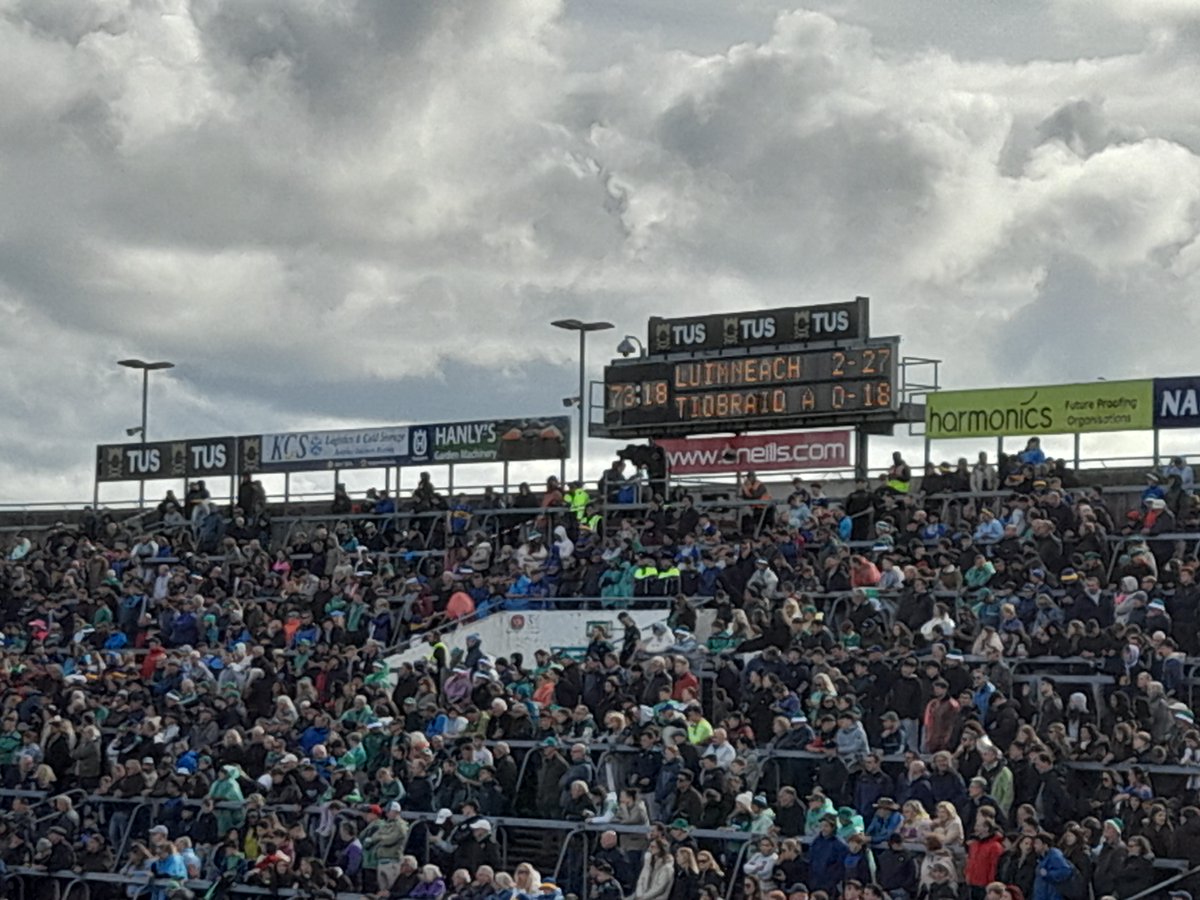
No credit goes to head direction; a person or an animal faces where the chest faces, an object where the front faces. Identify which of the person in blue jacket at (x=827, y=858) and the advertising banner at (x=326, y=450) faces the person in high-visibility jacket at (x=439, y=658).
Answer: the advertising banner

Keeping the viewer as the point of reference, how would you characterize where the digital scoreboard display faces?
facing the viewer and to the left of the viewer

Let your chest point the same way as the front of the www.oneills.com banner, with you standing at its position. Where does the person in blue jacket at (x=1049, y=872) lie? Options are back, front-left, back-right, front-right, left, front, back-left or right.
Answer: front

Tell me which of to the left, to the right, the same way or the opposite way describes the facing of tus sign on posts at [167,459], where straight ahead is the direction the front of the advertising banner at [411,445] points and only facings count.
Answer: the same way

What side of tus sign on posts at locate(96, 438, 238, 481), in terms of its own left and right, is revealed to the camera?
front

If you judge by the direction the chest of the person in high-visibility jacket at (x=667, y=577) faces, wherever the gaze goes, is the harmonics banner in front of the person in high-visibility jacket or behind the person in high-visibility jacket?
behind

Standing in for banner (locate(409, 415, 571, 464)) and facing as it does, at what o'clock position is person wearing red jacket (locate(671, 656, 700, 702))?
The person wearing red jacket is roughly at 10 o'clock from the banner.

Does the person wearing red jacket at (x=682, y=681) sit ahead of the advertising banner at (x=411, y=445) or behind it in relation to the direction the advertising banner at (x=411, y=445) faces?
ahead

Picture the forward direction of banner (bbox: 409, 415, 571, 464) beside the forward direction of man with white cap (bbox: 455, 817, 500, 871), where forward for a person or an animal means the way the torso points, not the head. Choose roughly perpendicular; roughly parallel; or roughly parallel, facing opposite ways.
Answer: roughly parallel

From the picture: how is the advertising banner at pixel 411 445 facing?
toward the camera

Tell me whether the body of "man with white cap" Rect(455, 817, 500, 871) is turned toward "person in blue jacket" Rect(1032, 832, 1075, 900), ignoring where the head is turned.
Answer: no

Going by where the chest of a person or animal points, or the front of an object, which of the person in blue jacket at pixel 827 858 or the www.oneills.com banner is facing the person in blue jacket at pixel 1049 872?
the www.oneills.com banner

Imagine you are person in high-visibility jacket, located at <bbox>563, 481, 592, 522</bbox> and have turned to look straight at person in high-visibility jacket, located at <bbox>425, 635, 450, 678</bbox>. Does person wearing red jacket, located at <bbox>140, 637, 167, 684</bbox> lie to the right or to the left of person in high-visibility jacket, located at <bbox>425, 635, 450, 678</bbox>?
right

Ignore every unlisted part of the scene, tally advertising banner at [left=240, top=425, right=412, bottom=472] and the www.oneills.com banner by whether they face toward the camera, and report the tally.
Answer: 2

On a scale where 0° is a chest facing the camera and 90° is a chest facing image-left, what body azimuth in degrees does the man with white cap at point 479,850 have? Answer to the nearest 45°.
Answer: approximately 45°

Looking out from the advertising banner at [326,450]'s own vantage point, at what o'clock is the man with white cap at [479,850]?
The man with white cap is roughly at 12 o'clock from the advertising banner.

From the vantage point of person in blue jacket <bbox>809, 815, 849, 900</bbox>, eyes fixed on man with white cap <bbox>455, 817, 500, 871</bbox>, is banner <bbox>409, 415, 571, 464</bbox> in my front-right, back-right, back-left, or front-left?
front-right

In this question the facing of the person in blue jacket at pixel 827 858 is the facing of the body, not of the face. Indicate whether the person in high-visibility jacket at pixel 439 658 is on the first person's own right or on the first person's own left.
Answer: on the first person's own right

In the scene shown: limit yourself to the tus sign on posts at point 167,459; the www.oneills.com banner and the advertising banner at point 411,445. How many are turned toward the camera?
3

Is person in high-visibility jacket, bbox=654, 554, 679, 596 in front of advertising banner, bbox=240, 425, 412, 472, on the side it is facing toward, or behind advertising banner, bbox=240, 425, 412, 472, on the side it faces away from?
in front

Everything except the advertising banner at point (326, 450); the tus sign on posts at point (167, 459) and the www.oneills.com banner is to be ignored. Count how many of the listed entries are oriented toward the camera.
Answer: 3

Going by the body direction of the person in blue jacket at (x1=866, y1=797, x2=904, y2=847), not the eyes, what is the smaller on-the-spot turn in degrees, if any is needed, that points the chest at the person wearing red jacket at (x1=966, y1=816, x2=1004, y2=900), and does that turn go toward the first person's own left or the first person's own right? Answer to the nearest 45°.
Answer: approximately 90° to the first person's own left
